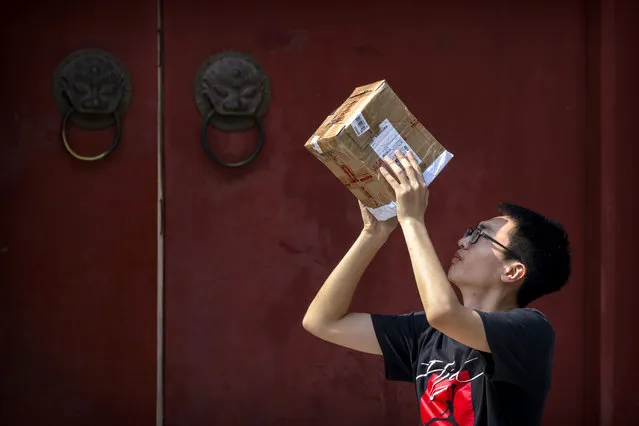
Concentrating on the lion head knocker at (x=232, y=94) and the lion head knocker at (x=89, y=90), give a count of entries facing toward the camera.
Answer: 2

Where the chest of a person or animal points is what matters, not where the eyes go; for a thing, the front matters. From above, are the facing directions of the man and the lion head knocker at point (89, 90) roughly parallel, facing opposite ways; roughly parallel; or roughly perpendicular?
roughly perpendicular

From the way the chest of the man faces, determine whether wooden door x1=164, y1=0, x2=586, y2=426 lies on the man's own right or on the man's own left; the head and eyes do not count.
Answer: on the man's own right

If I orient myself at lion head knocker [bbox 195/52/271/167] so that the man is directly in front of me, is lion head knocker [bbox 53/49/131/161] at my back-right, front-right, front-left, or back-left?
back-right

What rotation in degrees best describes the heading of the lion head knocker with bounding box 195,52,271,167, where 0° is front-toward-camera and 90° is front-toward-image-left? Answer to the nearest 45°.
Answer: approximately 0°

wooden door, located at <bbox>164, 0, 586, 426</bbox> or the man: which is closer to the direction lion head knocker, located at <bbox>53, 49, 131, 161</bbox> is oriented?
the man

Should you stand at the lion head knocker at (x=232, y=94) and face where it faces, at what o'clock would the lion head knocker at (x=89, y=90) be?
the lion head knocker at (x=89, y=90) is roughly at 3 o'clock from the lion head knocker at (x=232, y=94).

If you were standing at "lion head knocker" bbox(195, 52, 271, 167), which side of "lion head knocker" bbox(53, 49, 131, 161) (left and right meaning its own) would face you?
left

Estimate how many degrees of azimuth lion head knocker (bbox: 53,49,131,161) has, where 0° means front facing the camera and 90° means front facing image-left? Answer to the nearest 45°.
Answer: approximately 0°
